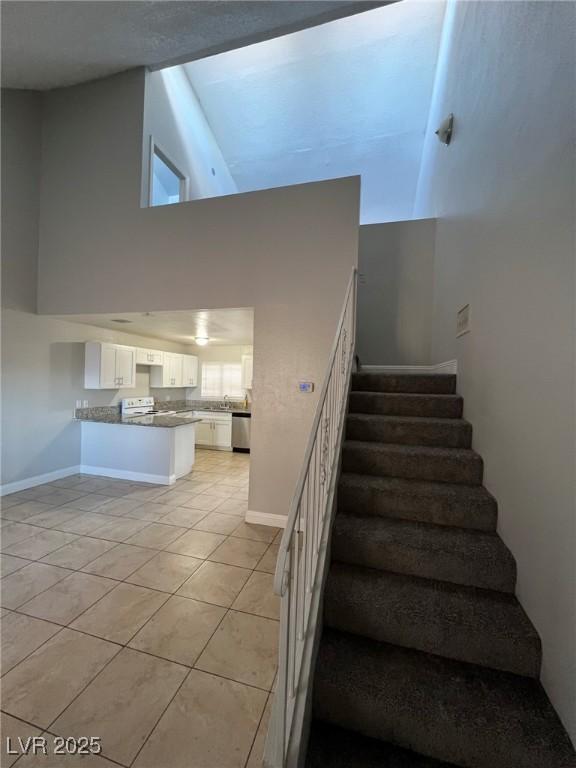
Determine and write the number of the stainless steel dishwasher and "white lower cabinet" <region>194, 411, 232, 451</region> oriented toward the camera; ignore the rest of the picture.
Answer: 2

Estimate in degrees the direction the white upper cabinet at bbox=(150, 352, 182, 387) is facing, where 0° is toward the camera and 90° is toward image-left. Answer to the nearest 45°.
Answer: approximately 315°

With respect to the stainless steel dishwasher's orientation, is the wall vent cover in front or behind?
in front

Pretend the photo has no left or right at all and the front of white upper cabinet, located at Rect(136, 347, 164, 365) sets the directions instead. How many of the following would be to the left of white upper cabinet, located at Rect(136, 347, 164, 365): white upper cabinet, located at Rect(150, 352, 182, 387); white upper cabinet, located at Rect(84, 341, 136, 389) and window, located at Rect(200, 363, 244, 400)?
2

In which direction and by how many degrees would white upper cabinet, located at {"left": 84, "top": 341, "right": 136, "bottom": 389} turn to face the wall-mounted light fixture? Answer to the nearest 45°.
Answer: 0° — it already faces it

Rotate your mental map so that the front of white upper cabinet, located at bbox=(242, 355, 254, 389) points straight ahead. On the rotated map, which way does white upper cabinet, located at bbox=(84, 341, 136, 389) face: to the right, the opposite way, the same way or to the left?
to the left

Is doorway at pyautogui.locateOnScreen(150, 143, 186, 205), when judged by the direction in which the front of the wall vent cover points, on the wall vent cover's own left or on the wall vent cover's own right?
on the wall vent cover's own right

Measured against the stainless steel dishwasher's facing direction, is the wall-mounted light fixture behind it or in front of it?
in front
